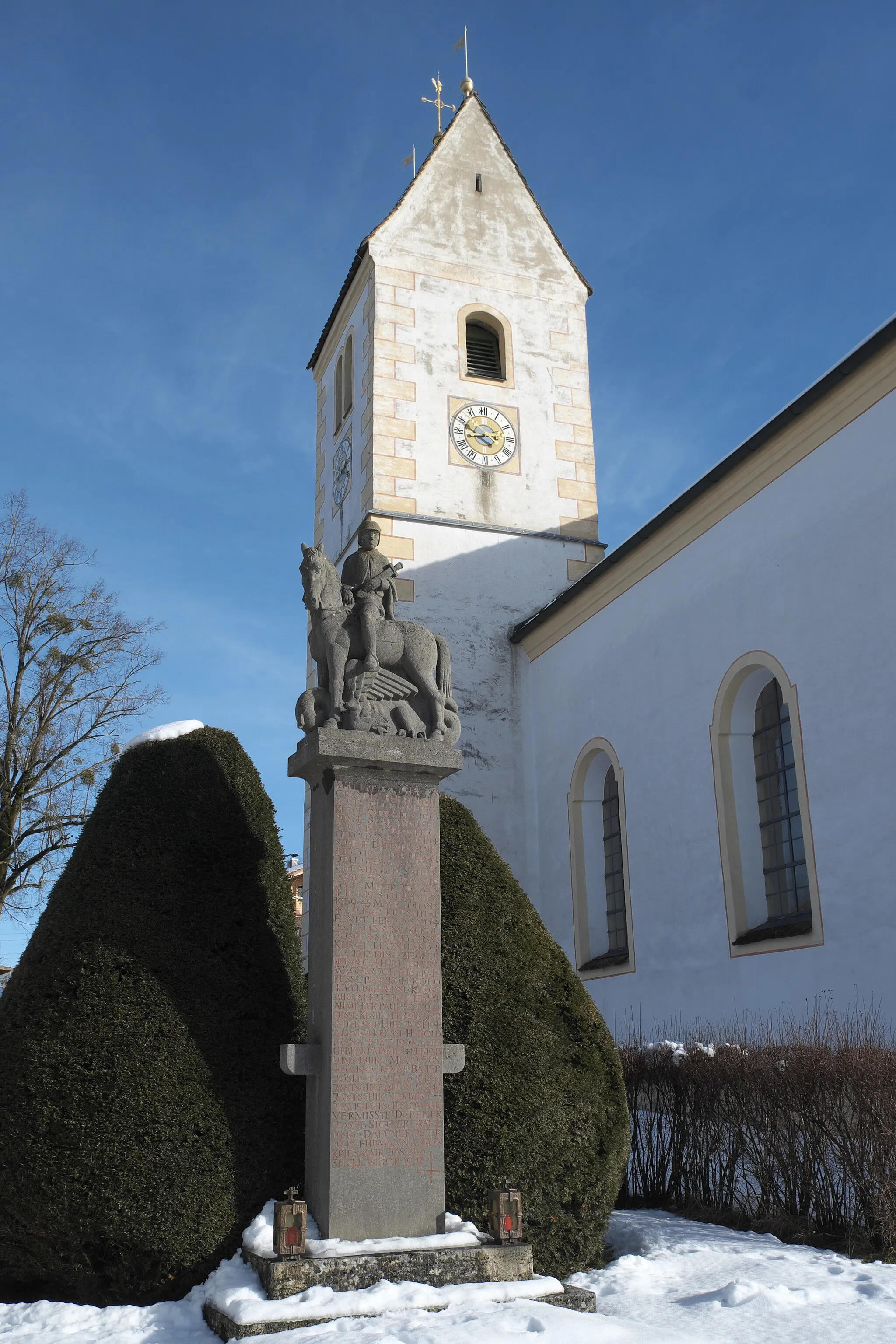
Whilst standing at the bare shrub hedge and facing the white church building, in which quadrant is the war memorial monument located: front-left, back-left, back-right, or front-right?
back-left

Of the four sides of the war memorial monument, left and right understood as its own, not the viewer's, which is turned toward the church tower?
back

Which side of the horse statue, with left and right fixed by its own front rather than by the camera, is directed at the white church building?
back

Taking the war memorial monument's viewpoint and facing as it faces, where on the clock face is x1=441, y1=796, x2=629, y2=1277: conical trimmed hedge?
The conical trimmed hedge is roughly at 8 o'clock from the war memorial monument.

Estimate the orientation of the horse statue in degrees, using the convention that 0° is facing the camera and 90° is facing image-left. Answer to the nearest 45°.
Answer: approximately 45°

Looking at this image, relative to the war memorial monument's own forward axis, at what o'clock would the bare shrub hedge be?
The bare shrub hedge is roughly at 8 o'clock from the war memorial monument.

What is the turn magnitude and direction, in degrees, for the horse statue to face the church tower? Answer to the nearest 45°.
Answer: approximately 135° to its right

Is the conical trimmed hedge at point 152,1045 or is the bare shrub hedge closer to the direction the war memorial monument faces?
the conical trimmed hedge

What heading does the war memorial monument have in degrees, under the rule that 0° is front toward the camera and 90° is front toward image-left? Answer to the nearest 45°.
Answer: approximately 0°

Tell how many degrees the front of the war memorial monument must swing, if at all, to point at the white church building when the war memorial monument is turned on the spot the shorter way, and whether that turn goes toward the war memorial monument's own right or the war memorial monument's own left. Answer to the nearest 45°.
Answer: approximately 180°
